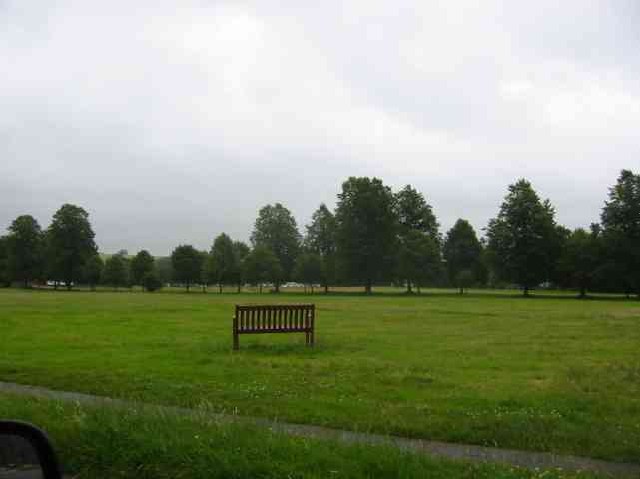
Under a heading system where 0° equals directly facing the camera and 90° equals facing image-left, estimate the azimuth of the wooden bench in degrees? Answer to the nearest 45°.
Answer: approximately 180°
